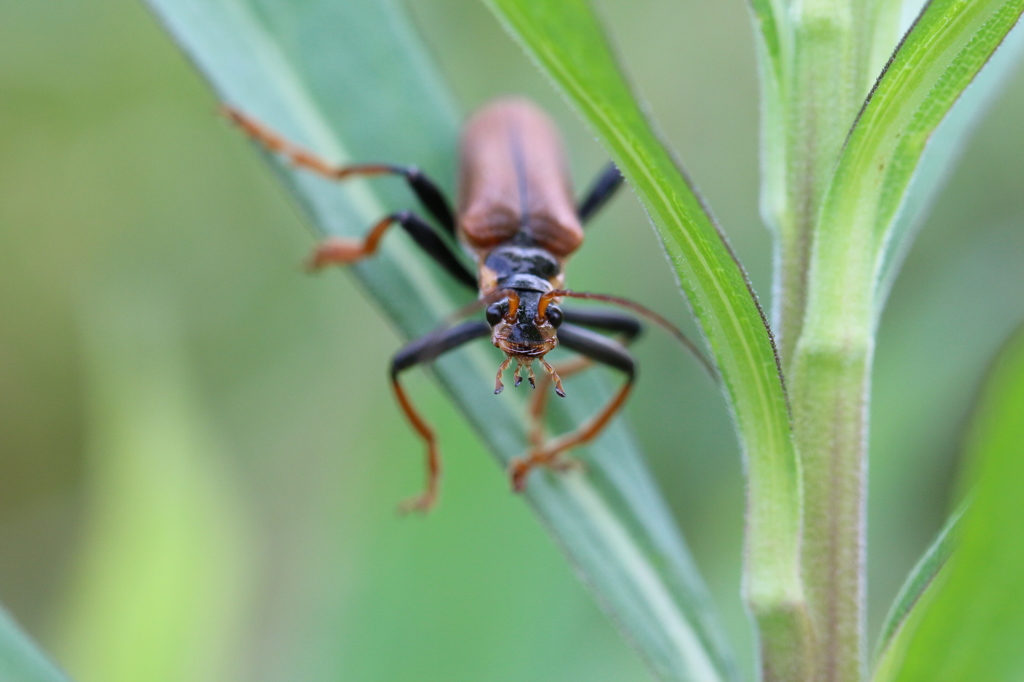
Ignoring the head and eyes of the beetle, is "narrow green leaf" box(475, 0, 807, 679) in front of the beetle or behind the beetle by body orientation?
in front

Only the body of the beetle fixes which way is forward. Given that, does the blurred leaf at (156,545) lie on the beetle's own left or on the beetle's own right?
on the beetle's own right

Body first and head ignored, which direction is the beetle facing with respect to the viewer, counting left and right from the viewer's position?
facing the viewer

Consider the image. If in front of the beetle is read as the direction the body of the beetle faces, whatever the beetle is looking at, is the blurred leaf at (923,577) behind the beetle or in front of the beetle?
in front

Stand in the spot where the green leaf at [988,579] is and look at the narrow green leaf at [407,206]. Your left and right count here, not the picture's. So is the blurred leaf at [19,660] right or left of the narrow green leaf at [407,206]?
left
